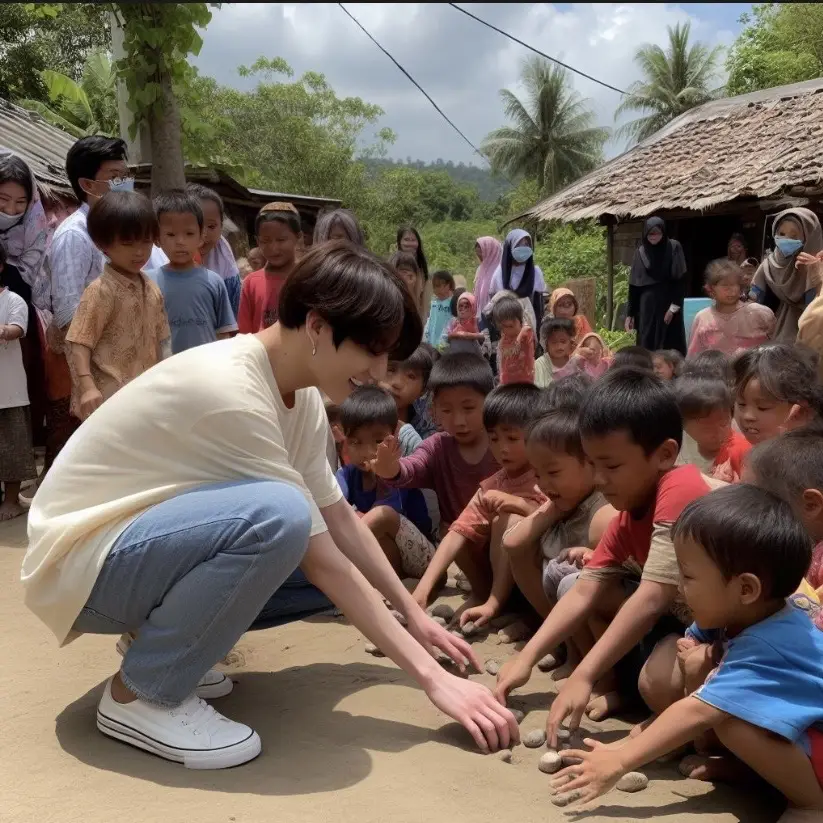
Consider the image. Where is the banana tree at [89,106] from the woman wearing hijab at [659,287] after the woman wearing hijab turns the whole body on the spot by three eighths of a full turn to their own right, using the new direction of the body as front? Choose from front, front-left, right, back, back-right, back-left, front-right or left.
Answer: front

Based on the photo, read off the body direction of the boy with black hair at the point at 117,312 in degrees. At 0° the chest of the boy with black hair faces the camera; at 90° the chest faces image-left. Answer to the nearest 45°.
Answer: approximately 315°

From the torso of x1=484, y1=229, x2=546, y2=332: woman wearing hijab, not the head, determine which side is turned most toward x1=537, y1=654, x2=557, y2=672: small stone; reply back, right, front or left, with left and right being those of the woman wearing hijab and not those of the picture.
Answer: front

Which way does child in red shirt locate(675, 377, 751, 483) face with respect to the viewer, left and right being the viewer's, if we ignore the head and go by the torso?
facing the viewer and to the left of the viewer

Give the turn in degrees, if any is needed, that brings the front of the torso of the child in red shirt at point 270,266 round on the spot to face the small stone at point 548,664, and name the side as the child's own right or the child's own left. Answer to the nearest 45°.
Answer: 0° — they already face it

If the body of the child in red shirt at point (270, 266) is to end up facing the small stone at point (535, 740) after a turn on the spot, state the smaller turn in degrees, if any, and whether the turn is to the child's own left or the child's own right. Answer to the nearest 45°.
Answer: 0° — they already face it

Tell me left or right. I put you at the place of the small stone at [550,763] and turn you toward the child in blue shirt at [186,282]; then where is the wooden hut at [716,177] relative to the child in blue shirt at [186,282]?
right

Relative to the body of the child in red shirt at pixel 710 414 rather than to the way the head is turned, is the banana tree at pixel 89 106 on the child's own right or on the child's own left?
on the child's own right

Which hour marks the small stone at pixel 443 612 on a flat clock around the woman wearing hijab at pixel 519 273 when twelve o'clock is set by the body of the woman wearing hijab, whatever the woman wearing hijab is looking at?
The small stone is roughly at 12 o'clock from the woman wearing hijab.

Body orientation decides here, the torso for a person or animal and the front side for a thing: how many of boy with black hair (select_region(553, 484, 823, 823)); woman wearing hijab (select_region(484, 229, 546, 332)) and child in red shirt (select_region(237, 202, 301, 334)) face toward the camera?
2

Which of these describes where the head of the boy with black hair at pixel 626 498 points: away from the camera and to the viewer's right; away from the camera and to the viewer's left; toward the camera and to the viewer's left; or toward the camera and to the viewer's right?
toward the camera and to the viewer's left

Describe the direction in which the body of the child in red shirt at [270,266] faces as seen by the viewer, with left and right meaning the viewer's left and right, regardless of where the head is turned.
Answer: facing the viewer

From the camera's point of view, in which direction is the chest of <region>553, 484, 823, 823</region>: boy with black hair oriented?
to the viewer's left

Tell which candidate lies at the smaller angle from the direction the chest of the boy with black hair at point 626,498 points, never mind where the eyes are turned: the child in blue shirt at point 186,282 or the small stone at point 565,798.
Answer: the small stone

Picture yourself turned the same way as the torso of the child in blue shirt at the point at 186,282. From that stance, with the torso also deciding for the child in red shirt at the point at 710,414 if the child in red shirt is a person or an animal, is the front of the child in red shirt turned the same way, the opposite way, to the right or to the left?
to the right

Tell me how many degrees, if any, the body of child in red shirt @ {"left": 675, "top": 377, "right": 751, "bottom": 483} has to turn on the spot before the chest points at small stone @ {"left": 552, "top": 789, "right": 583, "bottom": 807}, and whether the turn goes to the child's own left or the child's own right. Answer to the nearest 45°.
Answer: approximately 45° to the child's own left

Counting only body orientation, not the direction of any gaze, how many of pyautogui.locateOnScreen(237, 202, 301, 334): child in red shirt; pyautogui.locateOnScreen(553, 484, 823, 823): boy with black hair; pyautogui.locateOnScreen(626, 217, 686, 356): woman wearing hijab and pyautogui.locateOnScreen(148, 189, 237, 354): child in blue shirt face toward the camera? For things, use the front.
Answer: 3

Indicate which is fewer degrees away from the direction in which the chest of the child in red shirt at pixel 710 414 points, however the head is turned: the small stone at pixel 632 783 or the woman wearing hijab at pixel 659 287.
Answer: the small stone

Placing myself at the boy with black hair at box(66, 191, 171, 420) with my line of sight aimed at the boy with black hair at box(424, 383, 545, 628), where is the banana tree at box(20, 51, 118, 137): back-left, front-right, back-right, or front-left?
back-left

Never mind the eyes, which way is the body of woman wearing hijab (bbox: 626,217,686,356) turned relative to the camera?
toward the camera

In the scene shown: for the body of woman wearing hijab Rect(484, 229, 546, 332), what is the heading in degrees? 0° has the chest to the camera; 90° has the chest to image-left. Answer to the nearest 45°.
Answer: approximately 0°
